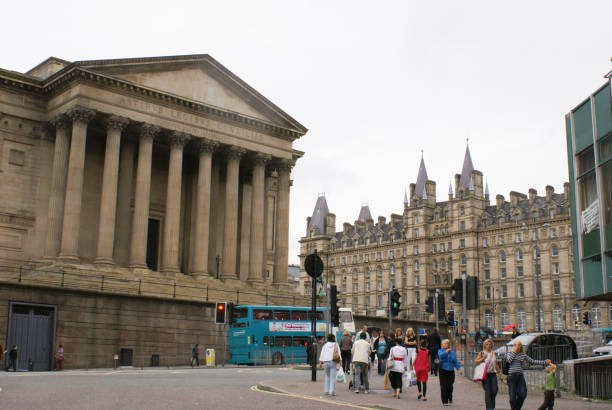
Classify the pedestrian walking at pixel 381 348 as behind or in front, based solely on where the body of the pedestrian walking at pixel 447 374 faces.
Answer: behind

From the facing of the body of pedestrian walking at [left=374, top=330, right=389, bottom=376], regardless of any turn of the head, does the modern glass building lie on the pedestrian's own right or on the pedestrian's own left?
on the pedestrian's own left

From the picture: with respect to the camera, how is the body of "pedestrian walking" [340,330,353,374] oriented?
away from the camera

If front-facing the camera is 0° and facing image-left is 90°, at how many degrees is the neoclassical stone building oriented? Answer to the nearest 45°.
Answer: approximately 315°

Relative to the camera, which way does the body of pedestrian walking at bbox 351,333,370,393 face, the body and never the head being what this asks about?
away from the camera

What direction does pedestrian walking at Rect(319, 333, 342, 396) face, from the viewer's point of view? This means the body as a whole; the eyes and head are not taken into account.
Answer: away from the camera
